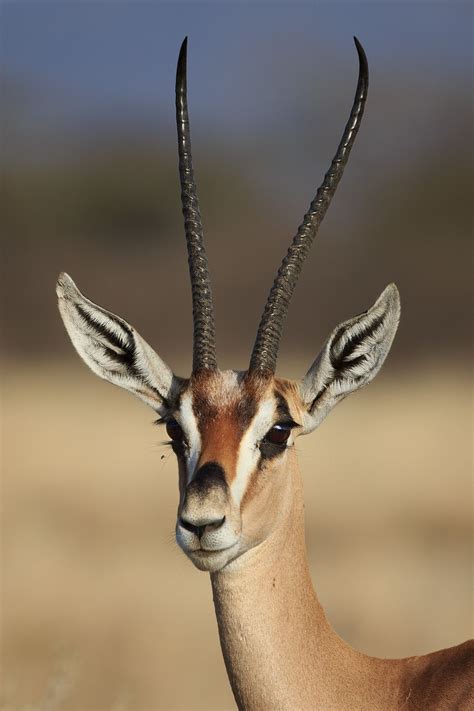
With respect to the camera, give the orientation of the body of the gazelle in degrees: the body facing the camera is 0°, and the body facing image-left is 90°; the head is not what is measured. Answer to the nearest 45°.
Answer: approximately 45°
